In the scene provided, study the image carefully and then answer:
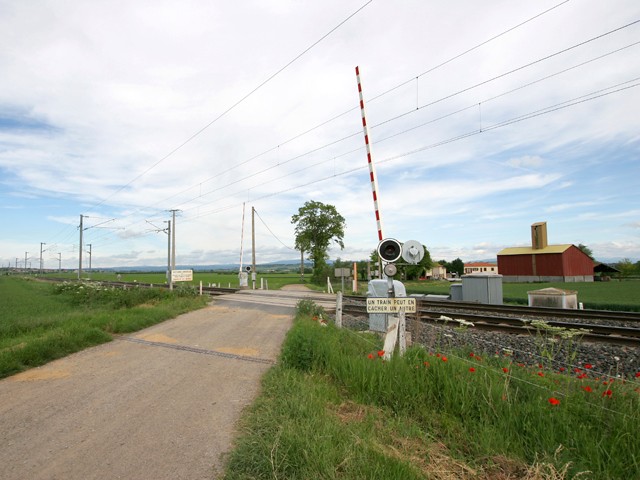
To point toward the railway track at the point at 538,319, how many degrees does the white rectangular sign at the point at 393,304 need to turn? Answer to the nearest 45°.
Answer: approximately 135° to its left

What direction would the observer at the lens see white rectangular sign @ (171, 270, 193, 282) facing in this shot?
facing the viewer

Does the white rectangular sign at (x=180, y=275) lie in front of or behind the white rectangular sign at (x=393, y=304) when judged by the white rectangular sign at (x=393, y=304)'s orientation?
behind

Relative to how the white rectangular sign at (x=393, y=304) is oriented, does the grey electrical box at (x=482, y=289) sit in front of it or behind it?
behind

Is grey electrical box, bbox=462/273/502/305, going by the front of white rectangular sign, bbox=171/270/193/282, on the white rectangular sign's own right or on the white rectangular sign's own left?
on the white rectangular sign's own left

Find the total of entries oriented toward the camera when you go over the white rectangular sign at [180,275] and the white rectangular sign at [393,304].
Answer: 2

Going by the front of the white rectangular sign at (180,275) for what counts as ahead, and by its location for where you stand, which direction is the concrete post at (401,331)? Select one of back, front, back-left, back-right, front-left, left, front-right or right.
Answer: front

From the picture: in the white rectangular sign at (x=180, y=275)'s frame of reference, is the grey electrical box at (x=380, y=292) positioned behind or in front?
in front

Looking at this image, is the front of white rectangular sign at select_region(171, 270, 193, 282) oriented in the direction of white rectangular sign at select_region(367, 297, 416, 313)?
yes
